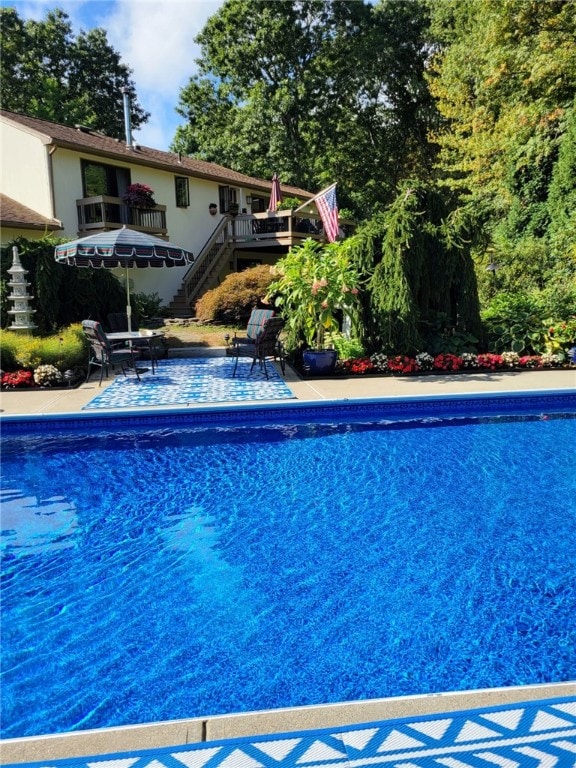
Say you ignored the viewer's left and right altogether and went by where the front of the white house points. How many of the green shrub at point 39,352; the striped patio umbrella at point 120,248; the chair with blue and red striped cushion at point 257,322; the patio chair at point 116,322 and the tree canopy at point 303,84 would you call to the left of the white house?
1

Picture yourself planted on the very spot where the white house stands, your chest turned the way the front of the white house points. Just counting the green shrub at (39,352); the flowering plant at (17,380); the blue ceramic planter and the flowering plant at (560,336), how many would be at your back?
0

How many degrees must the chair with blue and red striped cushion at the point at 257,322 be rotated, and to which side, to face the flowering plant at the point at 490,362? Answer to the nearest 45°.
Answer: approximately 135° to its left

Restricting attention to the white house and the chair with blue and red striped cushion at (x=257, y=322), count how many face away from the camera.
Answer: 0

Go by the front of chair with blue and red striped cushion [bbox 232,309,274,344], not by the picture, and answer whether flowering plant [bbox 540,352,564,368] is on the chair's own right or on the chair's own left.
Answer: on the chair's own left

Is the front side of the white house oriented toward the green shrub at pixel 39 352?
no

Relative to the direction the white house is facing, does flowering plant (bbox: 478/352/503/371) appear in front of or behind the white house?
in front

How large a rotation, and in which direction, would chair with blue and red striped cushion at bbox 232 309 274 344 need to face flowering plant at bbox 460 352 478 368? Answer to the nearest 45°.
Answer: approximately 135° to its left

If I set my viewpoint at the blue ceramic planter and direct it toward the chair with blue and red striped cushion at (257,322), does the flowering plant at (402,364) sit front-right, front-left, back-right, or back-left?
back-right

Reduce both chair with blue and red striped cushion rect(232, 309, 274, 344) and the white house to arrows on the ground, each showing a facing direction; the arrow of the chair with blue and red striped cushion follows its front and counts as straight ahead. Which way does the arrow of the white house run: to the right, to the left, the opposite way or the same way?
to the left

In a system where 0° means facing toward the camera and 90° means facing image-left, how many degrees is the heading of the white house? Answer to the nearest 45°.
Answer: approximately 315°

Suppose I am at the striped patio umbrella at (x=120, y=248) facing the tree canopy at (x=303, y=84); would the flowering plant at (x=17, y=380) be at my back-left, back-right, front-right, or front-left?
back-left

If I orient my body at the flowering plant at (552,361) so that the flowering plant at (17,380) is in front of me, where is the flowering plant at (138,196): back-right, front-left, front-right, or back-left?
front-right

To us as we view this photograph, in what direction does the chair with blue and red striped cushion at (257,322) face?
facing the viewer and to the left of the viewer

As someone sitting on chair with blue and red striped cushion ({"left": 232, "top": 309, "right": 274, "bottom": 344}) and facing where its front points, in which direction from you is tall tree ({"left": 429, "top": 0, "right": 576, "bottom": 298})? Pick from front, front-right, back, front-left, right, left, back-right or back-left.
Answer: back

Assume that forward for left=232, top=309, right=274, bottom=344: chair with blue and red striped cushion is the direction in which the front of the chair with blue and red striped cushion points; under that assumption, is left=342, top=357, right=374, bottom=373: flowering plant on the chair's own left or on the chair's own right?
on the chair's own left
